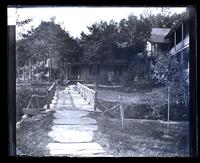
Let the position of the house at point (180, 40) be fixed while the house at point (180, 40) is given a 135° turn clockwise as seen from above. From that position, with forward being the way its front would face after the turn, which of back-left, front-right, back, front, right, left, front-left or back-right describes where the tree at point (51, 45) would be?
back-left

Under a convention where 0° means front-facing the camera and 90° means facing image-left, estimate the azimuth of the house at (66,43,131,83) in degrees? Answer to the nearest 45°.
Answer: approximately 0°

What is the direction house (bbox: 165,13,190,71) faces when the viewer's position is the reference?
facing to the left of the viewer

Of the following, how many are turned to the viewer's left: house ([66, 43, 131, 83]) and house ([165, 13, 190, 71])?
1

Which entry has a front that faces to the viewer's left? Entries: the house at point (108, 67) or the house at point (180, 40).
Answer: the house at point (180, 40)

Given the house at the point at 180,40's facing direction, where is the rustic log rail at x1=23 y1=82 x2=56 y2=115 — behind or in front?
in front

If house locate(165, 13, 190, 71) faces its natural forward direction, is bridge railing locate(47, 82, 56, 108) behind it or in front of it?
in front

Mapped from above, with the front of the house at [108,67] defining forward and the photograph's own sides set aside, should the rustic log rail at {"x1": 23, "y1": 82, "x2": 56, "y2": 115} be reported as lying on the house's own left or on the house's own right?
on the house's own right

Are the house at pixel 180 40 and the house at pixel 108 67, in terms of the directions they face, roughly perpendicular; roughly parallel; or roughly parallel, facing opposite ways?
roughly perpendicular
